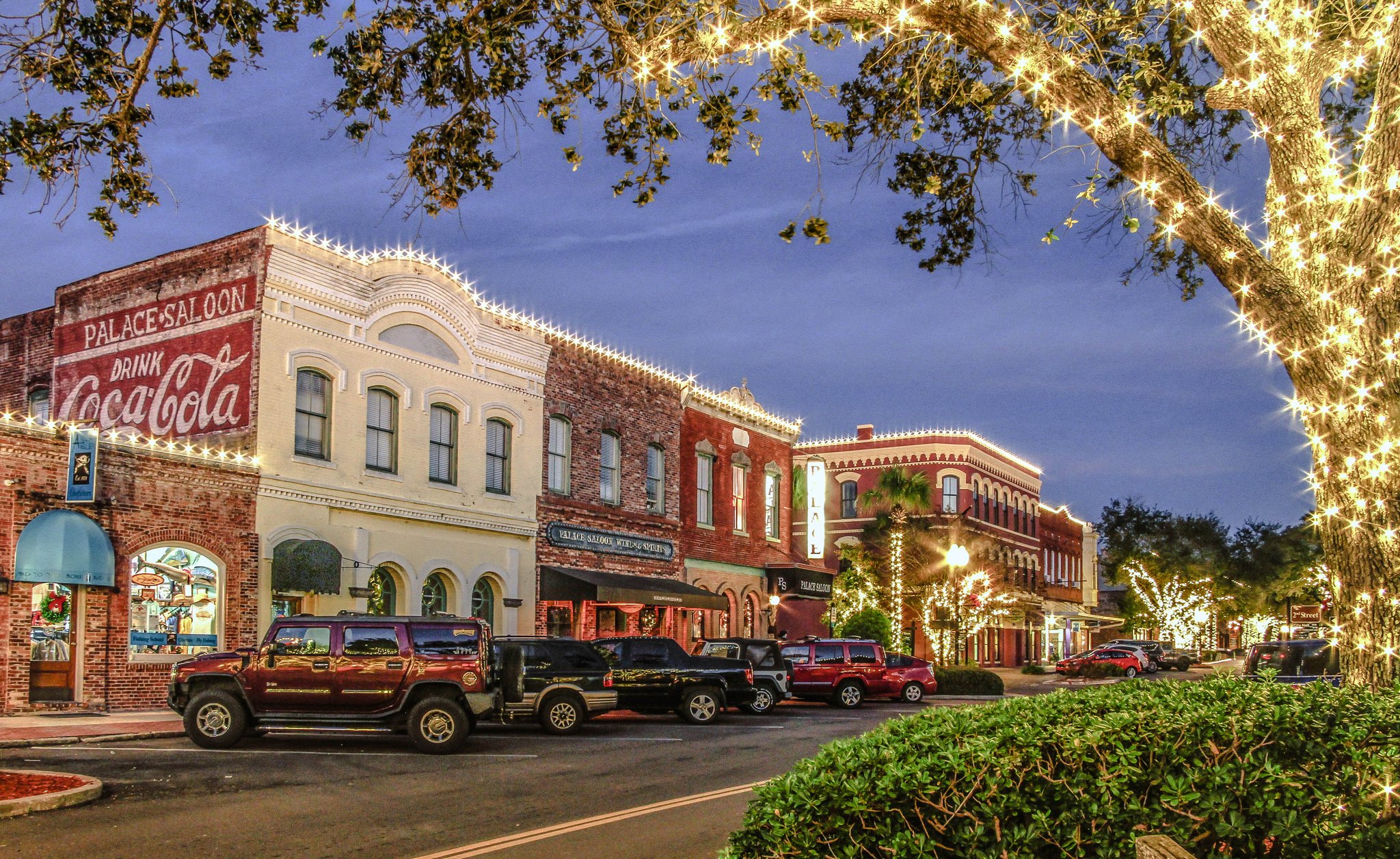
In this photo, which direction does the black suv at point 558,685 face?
to the viewer's left

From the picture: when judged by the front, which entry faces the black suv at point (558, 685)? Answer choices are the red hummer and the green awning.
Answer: the green awning

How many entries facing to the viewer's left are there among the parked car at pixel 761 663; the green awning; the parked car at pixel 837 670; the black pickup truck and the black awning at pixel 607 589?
3

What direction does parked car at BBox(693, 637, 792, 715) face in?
to the viewer's left

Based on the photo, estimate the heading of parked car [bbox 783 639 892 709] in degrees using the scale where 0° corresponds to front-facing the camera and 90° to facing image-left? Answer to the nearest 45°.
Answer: approximately 90°

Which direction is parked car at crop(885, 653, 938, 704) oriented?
to the viewer's left

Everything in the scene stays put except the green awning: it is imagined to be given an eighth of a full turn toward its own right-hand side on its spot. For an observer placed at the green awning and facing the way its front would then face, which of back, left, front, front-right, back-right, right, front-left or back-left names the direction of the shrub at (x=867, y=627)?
back-left

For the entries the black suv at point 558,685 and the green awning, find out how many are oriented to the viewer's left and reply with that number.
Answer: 1

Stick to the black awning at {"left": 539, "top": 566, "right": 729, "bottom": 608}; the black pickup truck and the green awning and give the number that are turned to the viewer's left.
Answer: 1

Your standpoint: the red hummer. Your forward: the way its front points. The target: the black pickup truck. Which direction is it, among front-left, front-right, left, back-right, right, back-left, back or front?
back-right

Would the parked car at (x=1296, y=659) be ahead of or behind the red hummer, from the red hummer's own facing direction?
behind

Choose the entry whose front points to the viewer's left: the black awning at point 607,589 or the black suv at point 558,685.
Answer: the black suv

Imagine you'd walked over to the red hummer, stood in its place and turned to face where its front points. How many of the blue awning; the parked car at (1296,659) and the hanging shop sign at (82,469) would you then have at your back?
1

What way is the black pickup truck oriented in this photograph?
to the viewer's left
